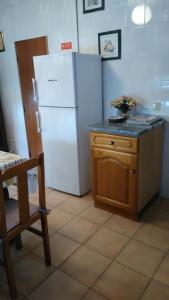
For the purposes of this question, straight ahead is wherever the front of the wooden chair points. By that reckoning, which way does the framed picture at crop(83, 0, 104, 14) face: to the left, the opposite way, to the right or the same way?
to the left

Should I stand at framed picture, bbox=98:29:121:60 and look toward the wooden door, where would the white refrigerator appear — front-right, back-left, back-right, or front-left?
front-left

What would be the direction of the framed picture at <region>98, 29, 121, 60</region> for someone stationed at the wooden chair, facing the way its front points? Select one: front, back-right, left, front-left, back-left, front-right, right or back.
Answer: right

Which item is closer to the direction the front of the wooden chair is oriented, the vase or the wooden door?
the wooden door

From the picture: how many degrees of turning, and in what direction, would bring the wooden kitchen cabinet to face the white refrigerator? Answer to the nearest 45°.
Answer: approximately 90° to its right

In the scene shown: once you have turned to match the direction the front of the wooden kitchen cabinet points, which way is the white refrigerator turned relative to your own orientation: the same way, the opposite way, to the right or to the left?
the same way

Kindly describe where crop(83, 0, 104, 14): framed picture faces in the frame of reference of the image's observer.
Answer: facing the viewer and to the left of the viewer

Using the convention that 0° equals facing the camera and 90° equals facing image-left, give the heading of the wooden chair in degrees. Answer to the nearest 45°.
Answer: approximately 135°

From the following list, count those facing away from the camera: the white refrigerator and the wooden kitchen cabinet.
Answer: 0

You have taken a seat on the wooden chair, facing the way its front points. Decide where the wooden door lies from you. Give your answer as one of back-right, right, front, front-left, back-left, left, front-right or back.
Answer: front-right

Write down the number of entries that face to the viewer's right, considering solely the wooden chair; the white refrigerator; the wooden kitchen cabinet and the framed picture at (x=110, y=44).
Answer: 0

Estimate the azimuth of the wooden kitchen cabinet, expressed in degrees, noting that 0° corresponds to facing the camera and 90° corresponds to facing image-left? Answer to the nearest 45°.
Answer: approximately 45°

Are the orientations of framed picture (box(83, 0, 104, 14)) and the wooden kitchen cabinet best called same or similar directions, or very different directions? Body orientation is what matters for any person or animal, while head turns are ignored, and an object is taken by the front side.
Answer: same or similar directions

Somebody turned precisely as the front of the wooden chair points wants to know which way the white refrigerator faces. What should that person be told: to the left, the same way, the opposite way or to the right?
to the left

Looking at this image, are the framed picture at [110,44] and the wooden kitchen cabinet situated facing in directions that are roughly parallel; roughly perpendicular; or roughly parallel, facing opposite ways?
roughly parallel
